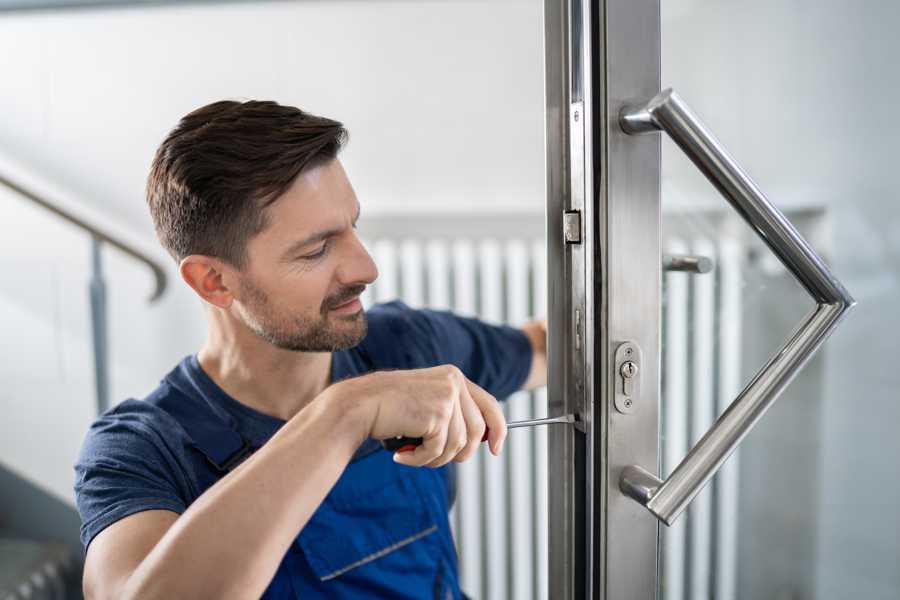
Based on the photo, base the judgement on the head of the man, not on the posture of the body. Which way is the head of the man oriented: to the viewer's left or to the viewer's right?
to the viewer's right

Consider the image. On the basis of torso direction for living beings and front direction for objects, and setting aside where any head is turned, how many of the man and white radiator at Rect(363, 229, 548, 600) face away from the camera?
0

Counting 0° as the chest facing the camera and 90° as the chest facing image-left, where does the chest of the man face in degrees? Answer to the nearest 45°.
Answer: approximately 315°

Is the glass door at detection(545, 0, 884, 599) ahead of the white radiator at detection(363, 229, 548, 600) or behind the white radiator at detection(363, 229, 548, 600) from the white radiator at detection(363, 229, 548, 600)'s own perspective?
ahead

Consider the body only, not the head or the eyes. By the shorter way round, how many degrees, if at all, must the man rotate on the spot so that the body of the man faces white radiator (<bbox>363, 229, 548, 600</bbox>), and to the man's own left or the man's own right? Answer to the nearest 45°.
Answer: approximately 90° to the man's own left

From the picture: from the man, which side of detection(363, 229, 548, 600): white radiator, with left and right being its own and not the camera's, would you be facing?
front

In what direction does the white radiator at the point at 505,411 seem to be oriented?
toward the camera

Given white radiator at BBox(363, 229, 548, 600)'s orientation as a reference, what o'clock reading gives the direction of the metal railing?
The metal railing is roughly at 2 o'clock from the white radiator.

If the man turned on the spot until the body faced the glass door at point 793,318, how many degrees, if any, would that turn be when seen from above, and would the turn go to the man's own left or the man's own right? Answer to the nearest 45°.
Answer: approximately 45° to the man's own left

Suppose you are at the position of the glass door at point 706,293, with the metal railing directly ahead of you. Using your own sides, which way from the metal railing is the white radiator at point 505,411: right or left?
right
